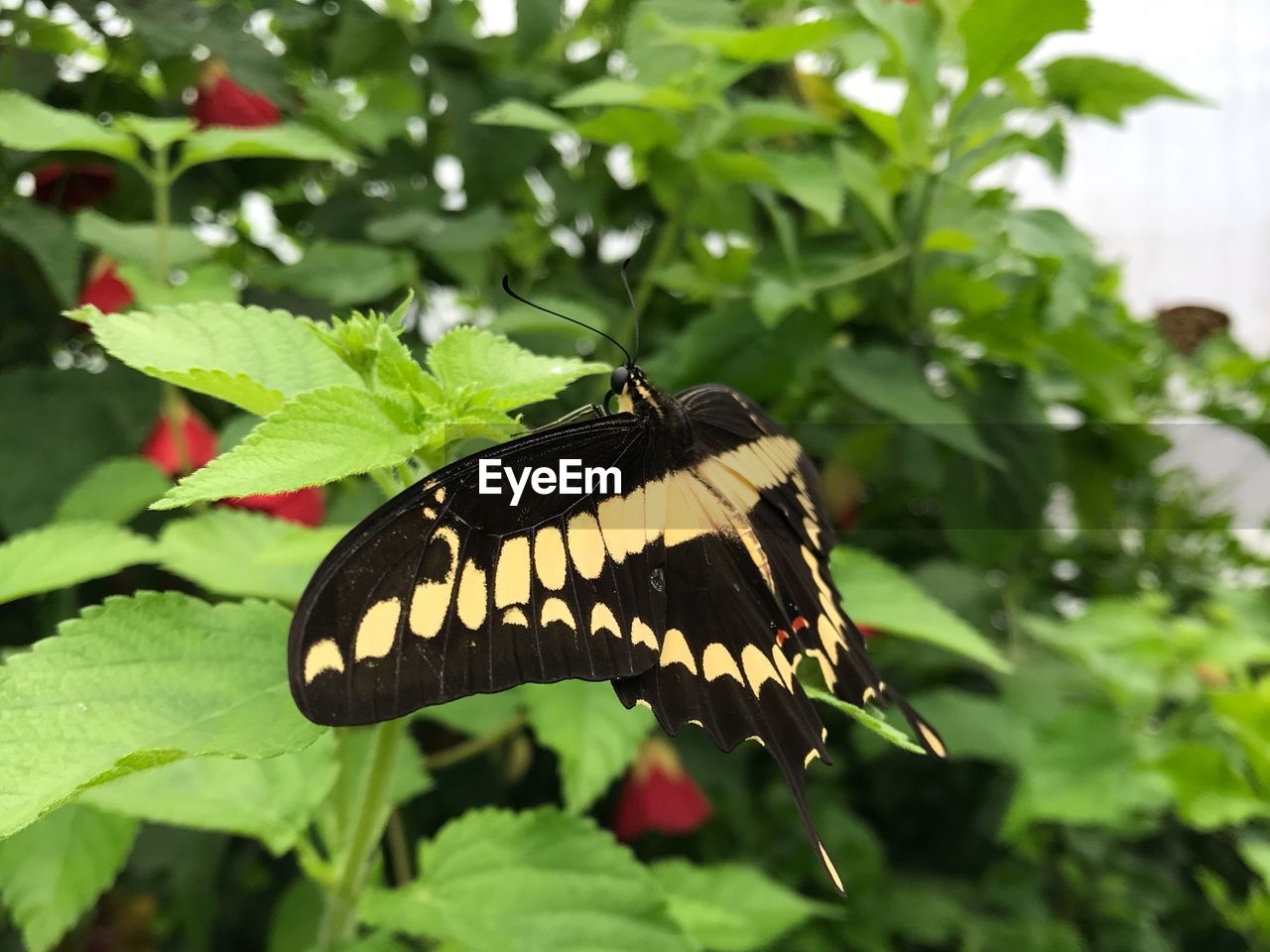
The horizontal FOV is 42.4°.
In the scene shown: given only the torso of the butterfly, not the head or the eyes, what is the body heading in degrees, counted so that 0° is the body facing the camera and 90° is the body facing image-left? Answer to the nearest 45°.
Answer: approximately 135°
